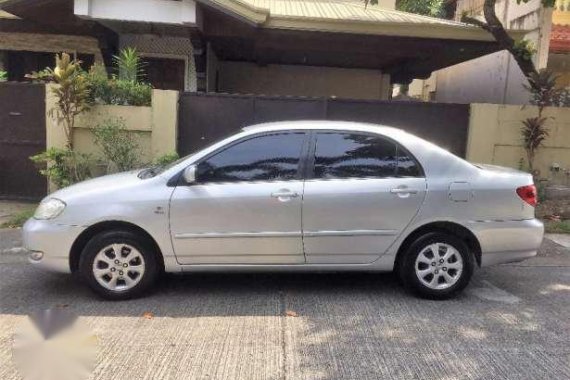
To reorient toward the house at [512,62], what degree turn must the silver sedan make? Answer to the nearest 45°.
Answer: approximately 135° to its right

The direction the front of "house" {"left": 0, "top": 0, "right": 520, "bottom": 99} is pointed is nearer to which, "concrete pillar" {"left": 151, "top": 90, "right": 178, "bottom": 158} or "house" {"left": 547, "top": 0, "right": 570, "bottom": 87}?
the concrete pillar

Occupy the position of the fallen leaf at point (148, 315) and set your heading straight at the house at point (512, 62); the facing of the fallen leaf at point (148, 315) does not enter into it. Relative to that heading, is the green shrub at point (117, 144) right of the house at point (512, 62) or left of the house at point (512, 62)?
left

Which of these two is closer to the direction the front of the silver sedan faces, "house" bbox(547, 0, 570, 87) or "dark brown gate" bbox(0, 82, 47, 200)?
the dark brown gate

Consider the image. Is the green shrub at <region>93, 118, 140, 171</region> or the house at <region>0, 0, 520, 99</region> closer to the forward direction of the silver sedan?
the green shrub

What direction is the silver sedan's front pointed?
to the viewer's left

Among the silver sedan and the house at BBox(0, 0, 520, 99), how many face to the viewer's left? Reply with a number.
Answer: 1

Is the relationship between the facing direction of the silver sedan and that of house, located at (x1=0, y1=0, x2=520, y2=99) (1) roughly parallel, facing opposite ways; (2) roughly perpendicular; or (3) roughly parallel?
roughly perpendicular

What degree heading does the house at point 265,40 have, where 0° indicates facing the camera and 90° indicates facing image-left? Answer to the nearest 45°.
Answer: approximately 0°

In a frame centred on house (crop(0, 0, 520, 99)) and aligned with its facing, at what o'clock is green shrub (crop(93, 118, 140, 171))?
The green shrub is roughly at 1 o'clock from the house.

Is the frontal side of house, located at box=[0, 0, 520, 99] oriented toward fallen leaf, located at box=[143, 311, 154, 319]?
yes

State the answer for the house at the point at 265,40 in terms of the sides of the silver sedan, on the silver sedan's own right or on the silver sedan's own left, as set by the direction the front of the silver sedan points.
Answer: on the silver sedan's own right
